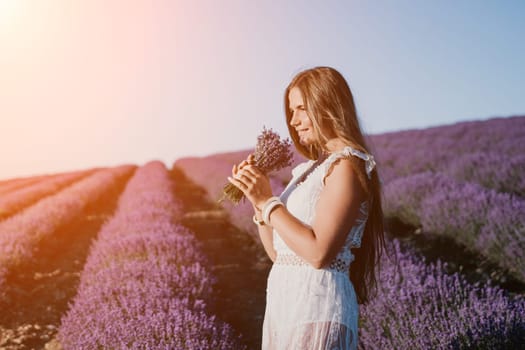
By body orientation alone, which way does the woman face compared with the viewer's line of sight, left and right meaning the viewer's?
facing to the left of the viewer

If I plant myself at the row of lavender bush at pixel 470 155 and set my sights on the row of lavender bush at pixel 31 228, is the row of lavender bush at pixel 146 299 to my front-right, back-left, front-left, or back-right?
front-left

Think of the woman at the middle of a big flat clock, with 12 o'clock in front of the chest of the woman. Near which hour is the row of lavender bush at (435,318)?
The row of lavender bush is roughly at 4 o'clock from the woman.

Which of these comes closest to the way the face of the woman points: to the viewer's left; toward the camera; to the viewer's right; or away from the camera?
to the viewer's left

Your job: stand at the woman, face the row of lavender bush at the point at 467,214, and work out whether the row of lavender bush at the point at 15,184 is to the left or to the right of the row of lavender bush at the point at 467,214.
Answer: left
